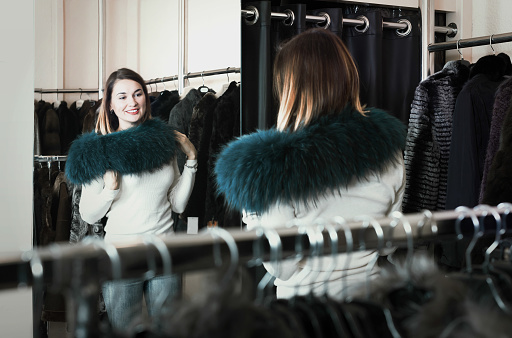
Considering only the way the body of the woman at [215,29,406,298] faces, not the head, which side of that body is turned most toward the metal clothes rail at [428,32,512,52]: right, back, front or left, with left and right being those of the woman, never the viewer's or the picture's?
right

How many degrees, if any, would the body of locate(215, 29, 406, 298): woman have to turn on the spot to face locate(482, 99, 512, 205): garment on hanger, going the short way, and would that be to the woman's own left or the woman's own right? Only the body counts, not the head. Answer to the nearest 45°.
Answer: approximately 90° to the woman's own right

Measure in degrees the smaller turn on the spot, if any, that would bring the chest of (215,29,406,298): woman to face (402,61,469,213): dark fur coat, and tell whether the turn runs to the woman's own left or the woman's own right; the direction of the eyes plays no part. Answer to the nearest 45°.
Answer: approximately 90° to the woman's own right

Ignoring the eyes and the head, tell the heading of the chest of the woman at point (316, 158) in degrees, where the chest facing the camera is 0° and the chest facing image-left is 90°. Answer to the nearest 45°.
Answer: approximately 135°
